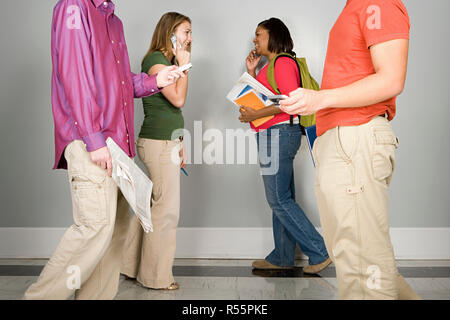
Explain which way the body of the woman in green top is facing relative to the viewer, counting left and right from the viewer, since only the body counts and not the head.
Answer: facing to the right of the viewer

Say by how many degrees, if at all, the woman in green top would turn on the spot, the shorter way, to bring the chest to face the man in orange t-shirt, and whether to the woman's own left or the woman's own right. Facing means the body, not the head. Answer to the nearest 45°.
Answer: approximately 45° to the woman's own right

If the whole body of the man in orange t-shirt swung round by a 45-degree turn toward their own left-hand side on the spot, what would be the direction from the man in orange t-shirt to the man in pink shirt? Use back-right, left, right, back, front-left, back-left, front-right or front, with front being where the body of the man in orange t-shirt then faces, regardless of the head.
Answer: front-right

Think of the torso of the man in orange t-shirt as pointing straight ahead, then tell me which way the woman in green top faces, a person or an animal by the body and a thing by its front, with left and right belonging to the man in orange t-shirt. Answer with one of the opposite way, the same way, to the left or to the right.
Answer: the opposite way

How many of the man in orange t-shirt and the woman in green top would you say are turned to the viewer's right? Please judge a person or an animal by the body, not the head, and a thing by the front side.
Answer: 1

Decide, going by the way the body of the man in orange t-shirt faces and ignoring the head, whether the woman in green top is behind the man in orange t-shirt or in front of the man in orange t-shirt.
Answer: in front

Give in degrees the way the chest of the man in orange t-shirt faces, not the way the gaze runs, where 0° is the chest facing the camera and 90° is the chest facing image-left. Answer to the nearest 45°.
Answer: approximately 90°
